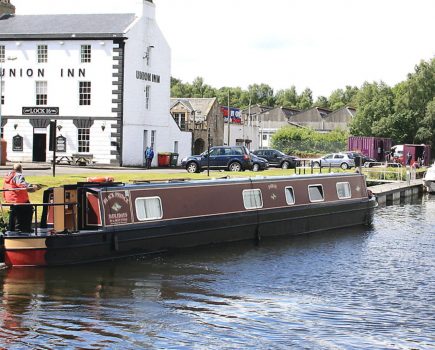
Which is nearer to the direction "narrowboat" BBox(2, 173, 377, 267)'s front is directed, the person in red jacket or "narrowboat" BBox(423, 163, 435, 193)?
the narrowboat

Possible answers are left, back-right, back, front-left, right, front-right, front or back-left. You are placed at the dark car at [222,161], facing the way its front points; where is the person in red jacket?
left

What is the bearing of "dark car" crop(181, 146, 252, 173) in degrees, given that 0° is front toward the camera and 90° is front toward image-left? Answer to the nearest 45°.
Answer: approximately 90°

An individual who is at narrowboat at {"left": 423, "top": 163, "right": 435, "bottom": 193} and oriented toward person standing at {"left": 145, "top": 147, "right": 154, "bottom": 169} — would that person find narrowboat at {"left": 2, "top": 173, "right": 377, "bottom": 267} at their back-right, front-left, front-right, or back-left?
front-left

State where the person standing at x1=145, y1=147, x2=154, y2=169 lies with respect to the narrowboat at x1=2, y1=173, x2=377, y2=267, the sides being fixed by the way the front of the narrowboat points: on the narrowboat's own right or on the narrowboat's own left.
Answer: on the narrowboat's own left

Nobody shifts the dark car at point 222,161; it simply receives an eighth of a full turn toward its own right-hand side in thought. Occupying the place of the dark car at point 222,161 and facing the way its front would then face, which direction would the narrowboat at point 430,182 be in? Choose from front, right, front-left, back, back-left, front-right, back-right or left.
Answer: back-right

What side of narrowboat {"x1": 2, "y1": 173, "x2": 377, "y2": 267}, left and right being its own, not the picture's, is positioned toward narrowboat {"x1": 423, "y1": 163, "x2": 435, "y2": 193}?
front

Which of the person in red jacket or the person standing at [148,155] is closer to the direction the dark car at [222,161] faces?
the person standing

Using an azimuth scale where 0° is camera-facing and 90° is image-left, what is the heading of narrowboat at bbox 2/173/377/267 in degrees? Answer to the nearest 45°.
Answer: approximately 225°

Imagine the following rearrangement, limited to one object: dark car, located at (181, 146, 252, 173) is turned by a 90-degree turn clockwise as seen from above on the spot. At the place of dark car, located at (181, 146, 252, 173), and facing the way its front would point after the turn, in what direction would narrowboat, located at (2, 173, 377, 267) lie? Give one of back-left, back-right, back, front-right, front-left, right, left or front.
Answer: back
